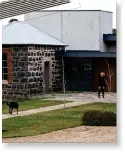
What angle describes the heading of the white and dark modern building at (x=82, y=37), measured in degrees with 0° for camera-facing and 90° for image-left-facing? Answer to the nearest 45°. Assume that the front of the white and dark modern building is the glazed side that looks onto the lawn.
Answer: approximately 0°

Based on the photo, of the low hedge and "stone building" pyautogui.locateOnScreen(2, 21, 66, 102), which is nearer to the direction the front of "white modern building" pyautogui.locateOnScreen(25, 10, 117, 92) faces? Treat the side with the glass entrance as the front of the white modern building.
the low hedge

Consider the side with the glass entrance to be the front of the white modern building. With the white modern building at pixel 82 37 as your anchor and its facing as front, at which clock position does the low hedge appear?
The low hedge is roughly at 12 o'clock from the white modern building.
